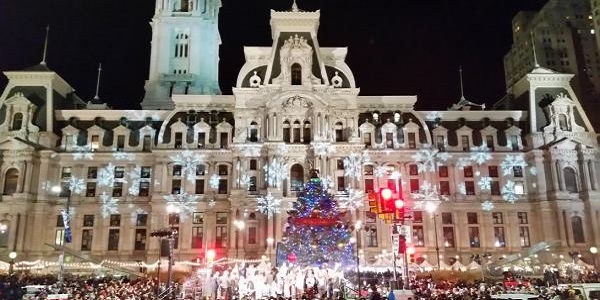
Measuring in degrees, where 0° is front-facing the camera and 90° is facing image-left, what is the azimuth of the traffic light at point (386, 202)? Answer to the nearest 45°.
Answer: approximately 0°

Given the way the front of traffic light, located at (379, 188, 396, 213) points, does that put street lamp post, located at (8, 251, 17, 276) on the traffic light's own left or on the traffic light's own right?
on the traffic light's own right
